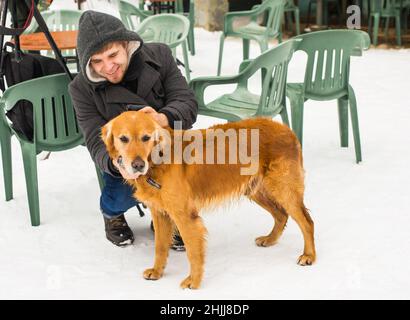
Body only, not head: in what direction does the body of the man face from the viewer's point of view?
toward the camera

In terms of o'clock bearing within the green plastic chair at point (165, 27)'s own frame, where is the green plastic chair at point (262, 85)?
the green plastic chair at point (262, 85) is roughly at 10 o'clock from the green plastic chair at point (165, 27).

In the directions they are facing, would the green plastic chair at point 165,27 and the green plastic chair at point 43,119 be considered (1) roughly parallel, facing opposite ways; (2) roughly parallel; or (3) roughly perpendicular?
roughly perpendicular

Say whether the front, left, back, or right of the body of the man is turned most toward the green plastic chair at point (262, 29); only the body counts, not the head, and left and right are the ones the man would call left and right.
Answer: back

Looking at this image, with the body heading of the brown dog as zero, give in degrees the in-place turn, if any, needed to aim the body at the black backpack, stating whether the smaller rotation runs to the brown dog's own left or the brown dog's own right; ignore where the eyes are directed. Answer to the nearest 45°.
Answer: approximately 90° to the brown dog's own right

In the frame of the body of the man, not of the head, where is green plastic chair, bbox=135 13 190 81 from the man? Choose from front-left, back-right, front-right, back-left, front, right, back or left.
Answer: back

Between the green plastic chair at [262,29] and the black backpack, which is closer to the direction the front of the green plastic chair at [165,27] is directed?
the black backpack
